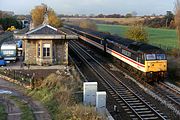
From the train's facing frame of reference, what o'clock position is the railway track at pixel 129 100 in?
The railway track is roughly at 2 o'clock from the train.

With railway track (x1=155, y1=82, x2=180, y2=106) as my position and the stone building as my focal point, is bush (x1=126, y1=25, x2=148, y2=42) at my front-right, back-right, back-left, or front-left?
front-right

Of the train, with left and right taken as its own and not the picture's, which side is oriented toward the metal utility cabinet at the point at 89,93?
front

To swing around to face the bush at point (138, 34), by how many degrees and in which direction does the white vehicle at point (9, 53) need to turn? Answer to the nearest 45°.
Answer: approximately 135° to its left

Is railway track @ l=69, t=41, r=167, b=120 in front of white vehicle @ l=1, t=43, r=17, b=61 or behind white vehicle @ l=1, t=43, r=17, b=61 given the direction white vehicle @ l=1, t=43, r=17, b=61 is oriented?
in front

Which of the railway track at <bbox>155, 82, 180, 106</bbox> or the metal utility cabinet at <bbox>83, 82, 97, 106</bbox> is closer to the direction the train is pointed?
the railway track

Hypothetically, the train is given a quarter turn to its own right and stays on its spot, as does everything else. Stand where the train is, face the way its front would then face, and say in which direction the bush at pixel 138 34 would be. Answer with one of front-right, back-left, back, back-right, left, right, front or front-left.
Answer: back-right

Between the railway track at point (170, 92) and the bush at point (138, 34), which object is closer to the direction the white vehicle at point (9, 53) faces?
the railway track

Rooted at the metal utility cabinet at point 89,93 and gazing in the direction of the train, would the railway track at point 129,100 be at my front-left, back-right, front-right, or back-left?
front-right

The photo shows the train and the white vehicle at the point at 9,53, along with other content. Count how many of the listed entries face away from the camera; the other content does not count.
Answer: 0

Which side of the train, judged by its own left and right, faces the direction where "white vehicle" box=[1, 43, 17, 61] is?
right

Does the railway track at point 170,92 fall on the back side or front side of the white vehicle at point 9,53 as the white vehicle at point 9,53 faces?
on the front side

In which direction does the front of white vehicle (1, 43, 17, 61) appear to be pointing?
toward the camera

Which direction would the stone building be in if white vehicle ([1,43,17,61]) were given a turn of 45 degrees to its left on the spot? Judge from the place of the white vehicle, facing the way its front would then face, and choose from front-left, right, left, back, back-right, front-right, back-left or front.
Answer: front

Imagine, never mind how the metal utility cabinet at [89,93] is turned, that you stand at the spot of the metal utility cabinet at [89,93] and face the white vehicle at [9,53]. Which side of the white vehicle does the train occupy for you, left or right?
right

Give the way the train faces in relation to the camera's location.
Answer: facing the viewer and to the right of the viewer

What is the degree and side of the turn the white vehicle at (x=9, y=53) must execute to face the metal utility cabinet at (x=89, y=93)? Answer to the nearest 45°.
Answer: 0° — it already faces it

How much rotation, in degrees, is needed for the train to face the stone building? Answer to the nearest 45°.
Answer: approximately 180°
